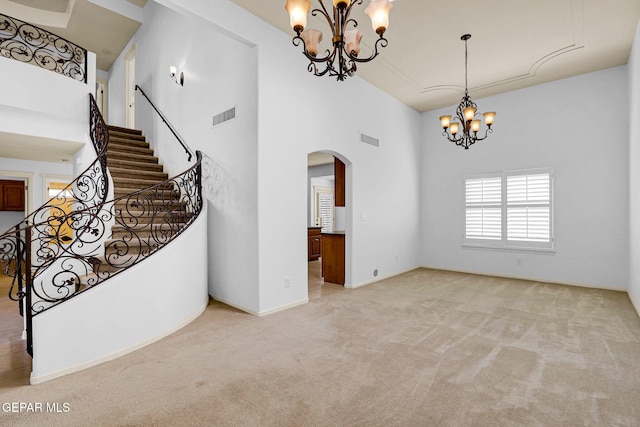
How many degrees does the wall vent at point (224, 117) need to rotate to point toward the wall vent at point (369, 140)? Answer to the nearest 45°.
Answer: approximately 135° to its left

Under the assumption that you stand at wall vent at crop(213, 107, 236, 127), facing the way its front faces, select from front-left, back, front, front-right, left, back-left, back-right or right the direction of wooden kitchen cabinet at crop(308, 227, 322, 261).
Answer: back

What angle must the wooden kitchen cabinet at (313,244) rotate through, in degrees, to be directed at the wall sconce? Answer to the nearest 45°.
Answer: approximately 45° to its right

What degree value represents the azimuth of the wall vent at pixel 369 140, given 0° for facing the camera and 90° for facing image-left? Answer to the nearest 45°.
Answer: approximately 315°

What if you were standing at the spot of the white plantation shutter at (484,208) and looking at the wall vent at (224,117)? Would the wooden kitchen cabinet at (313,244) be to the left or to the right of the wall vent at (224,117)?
right

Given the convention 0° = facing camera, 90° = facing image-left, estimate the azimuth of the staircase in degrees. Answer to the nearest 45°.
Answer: approximately 0°

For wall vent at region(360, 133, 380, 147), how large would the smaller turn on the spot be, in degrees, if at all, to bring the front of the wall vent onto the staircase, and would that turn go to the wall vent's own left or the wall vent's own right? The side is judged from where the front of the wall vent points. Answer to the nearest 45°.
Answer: approximately 135° to the wall vent's own right

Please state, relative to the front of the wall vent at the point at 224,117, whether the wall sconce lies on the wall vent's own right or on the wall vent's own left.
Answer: on the wall vent's own right
